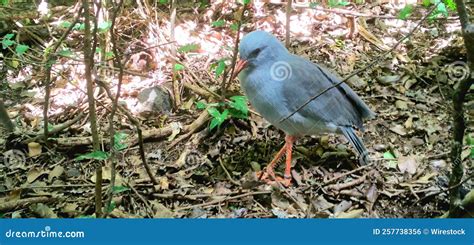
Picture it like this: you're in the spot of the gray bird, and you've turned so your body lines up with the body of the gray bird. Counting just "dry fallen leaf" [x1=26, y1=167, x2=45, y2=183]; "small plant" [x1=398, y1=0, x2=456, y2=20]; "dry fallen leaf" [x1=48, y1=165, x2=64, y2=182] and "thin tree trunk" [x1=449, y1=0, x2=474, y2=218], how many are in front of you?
2

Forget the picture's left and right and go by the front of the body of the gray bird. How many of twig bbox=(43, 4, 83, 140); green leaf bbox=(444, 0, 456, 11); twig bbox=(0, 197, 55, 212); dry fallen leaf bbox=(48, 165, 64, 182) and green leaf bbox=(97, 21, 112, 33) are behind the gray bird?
1

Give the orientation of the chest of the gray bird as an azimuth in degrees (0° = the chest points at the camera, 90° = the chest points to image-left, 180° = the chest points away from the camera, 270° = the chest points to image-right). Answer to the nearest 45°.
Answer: approximately 90°

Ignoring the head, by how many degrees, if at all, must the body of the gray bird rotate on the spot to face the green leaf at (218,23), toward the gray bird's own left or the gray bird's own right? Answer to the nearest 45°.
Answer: approximately 45° to the gray bird's own right

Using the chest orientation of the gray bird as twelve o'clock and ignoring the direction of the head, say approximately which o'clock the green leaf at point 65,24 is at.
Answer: The green leaf is roughly at 2 o'clock from the gray bird.

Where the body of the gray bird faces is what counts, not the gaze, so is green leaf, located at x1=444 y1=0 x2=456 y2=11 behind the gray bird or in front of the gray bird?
behind

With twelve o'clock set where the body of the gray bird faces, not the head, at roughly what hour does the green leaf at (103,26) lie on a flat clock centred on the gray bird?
The green leaf is roughly at 2 o'clock from the gray bird.

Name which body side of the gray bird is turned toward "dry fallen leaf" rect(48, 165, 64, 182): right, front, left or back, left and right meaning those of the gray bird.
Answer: front

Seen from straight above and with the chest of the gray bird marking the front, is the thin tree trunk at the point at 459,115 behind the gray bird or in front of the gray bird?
behind

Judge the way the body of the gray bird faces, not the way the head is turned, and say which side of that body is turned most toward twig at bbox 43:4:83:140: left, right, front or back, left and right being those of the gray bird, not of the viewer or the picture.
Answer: front

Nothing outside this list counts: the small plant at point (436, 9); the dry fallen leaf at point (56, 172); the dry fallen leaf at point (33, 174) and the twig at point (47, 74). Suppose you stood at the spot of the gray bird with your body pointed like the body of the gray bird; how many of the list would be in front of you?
3
